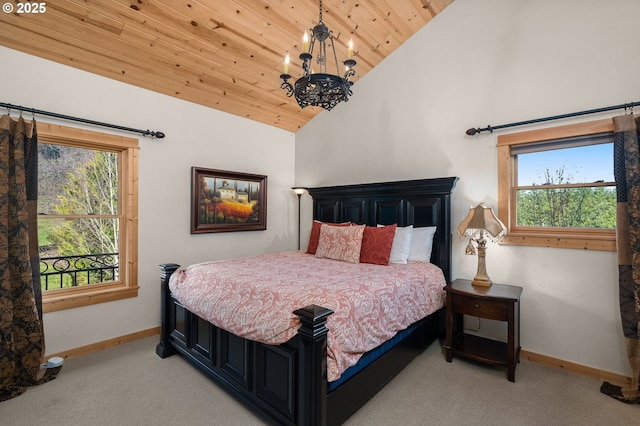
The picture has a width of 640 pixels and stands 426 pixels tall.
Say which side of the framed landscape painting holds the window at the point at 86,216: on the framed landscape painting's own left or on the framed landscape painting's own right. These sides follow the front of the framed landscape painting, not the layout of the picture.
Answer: on the framed landscape painting's own right

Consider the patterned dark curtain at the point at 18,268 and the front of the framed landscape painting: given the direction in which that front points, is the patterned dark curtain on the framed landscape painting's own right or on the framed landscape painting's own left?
on the framed landscape painting's own right

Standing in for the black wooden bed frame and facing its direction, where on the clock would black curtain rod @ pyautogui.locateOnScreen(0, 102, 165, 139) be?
The black curtain rod is roughly at 2 o'clock from the black wooden bed frame.

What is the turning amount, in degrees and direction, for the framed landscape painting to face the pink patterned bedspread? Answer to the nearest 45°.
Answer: approximately 45° to its right

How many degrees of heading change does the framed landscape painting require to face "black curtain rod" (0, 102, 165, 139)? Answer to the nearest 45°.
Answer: approximately 90° to its right

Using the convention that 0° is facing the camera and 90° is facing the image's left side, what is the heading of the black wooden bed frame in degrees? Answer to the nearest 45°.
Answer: approximately 45°

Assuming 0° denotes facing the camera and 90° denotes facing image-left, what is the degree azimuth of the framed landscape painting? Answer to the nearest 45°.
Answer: approximately 315°

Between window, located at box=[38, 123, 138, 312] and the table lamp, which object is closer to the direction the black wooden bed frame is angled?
the window

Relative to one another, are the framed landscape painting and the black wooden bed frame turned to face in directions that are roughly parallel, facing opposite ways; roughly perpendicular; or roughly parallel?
roughly perpendicular

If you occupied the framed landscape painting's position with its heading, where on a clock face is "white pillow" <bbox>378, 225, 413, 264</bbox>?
The white pillow is roughly at 12 o'clock from the framed landscape painting.

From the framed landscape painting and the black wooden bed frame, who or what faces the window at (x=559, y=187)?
the framed landscape painting

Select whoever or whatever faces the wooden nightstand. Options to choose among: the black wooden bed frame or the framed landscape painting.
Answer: the framed landscape painting

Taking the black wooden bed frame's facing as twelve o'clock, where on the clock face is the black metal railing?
The black metal railing is roughly at 2 o'clock from the black wooden bed frame.
